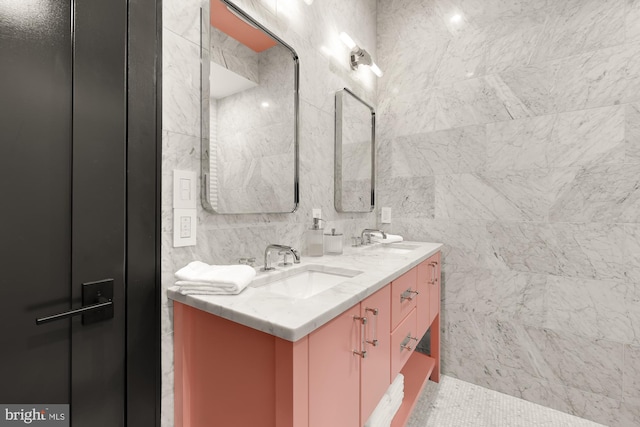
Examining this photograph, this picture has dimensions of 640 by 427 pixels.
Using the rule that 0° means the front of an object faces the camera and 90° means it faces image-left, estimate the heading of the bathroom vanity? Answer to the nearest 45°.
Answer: approximately 315°

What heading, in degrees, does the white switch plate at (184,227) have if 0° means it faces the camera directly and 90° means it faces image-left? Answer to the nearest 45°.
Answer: approximately 315°

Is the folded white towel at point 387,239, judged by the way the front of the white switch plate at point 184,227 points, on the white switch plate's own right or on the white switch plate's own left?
on the white switch plate's own left

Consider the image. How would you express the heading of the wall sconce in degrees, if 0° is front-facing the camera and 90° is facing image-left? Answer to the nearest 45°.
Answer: approximately 315°
